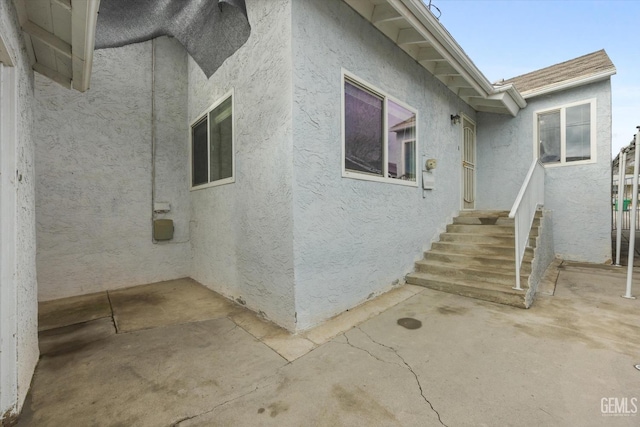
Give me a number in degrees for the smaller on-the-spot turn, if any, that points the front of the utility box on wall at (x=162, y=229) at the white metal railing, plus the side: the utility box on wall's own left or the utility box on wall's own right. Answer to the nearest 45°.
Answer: approximately 45° to the utility box on wall's own left

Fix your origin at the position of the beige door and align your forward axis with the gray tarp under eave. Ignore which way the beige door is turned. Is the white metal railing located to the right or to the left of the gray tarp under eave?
left

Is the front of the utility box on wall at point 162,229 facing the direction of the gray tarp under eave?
yes

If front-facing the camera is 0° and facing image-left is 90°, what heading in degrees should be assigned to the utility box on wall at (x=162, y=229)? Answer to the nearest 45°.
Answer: approximately 0°
